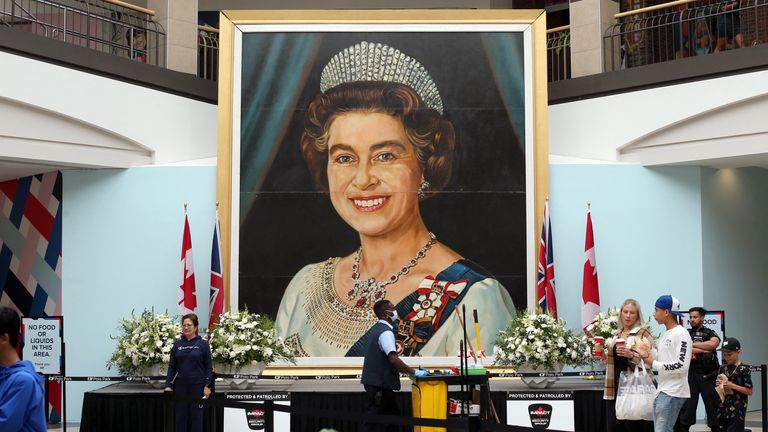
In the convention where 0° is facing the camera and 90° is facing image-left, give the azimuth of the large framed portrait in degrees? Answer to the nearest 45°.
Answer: approximately 0°

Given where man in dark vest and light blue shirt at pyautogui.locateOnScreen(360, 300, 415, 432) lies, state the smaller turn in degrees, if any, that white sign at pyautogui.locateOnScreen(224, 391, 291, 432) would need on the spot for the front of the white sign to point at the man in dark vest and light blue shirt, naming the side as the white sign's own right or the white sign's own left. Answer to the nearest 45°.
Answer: approximately 45° to the white sign's own left

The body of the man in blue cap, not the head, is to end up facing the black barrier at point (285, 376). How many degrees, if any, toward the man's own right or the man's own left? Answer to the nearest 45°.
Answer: approximately 45° to the man's own right

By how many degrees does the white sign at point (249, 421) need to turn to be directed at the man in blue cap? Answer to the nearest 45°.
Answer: approximately 45° to its left

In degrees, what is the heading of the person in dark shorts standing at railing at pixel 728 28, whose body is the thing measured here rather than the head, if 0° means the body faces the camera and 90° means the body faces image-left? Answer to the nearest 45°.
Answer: approximately 0°

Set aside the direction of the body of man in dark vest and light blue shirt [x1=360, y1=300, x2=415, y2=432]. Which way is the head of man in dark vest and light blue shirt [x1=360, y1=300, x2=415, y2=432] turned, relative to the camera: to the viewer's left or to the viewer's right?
to the viewer's right

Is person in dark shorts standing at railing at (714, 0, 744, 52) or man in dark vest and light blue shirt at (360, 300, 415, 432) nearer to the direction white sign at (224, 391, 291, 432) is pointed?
the man in dark vest and light blue shirt

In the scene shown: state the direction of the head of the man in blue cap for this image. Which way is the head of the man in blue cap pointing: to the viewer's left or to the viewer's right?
to the viewer's left

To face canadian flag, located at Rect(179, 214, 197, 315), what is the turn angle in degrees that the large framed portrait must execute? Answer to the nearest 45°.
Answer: approximately 90° to its right
